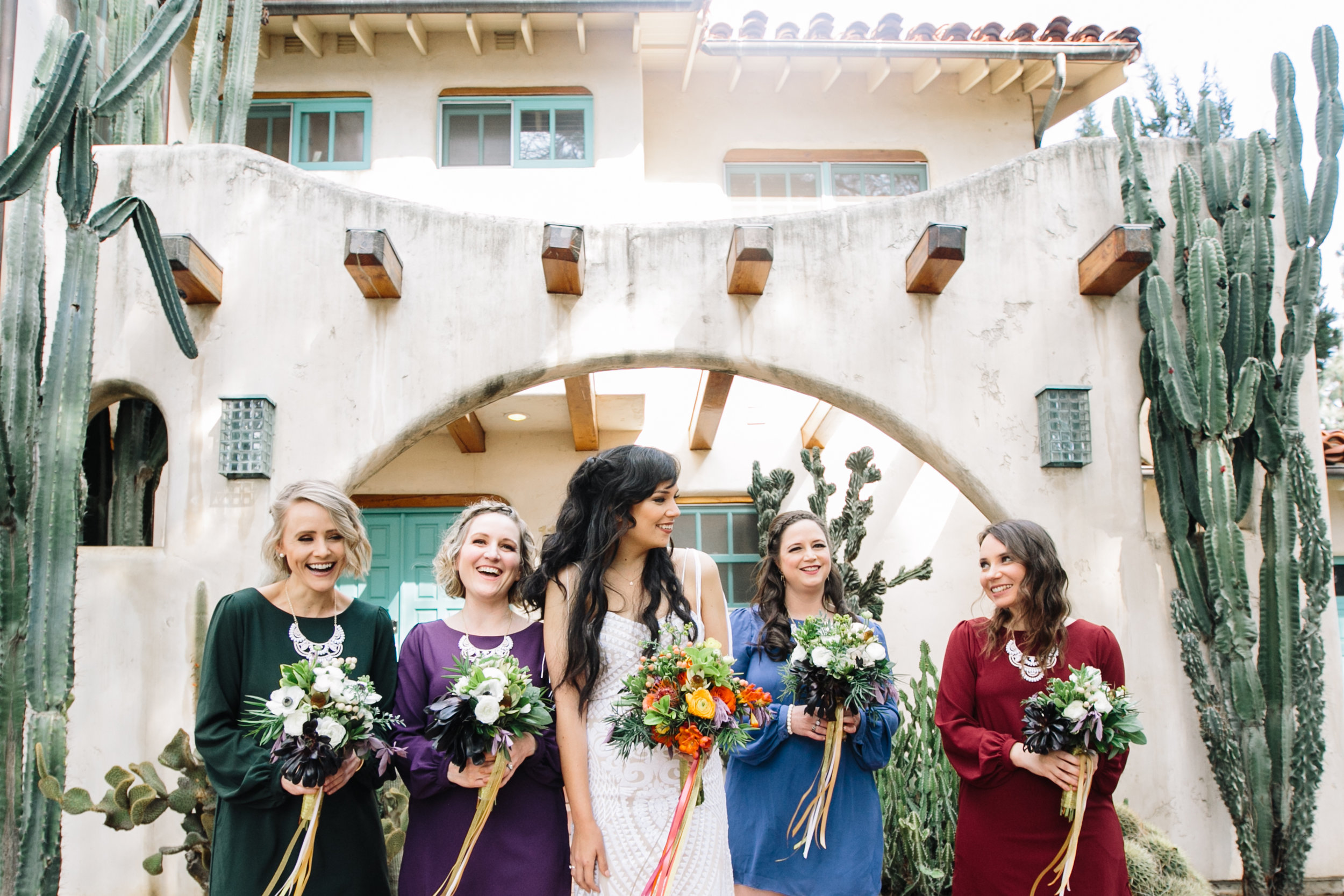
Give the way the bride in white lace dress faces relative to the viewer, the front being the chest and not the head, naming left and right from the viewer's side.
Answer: facing the viewer

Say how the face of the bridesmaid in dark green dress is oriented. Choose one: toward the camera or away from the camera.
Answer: toward the camera

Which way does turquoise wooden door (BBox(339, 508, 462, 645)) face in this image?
toward the camera

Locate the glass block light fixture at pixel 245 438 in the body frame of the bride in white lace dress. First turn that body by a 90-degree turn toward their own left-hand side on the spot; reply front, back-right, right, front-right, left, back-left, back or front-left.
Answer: back-left

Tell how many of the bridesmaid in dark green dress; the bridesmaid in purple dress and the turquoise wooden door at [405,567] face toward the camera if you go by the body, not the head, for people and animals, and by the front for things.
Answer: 3

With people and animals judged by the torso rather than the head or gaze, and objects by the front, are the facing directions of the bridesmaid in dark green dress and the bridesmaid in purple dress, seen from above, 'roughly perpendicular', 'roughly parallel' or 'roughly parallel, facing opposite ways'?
roughly parallel

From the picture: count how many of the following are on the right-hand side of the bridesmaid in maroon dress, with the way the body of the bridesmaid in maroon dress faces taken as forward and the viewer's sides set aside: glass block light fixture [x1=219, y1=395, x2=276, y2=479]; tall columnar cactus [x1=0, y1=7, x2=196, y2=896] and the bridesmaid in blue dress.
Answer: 3

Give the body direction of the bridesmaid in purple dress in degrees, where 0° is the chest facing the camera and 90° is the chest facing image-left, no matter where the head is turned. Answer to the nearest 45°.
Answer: approximately 0°

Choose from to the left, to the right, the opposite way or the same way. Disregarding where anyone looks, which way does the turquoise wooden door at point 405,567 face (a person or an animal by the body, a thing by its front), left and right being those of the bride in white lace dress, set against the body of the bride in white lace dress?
the same way

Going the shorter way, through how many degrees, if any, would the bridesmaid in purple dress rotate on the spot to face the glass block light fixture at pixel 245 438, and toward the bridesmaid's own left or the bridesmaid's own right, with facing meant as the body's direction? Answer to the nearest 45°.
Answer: approximately 135° to the bridesmaid's own right

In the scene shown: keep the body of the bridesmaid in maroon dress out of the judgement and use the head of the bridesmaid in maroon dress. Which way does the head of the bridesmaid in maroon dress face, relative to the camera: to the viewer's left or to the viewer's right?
to the viewer's left

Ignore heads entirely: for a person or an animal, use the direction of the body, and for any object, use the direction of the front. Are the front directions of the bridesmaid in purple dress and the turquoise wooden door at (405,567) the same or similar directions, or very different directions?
same or similar directions

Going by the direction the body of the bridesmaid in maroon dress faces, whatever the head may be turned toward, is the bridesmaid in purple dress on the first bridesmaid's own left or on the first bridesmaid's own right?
on the first bridesmaid's own right

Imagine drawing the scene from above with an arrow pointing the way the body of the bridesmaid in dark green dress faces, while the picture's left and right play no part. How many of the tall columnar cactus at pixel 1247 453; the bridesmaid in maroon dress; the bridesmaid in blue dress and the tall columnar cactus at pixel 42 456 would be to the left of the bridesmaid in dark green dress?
3

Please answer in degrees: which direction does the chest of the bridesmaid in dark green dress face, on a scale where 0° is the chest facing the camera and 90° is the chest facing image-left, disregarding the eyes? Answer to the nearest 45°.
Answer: approximately 0°

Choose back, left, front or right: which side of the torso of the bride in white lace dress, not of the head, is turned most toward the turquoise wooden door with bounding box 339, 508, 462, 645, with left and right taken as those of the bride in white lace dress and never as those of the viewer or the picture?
back

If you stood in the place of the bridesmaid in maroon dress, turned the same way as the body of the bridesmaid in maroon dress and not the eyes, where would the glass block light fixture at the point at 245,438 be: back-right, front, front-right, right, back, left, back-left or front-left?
right

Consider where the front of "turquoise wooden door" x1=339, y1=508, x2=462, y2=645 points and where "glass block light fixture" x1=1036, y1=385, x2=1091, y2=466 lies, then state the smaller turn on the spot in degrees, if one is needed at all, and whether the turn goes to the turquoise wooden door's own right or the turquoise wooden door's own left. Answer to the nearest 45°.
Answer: approximately 45° to the turquoise wooden door's own left
